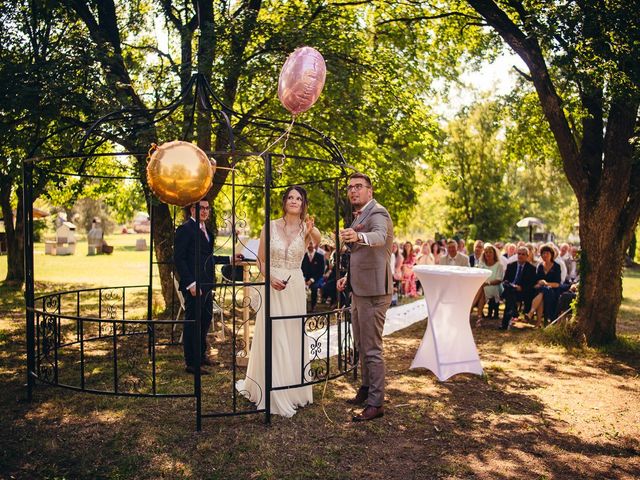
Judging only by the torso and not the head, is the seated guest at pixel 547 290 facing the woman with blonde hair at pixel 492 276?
no

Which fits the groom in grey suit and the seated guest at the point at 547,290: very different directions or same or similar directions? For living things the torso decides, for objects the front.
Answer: same or similar directions

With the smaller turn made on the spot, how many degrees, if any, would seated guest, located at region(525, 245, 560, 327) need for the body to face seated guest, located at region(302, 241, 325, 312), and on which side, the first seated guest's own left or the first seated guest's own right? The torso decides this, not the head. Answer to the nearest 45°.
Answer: approximately 45° to the first seated guest's own right

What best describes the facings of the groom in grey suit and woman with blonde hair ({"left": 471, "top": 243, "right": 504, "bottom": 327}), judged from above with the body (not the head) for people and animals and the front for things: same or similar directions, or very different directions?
same or similar directions

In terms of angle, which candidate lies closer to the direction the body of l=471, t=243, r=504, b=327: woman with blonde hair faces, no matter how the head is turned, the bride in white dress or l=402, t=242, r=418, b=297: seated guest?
the bride in white dress

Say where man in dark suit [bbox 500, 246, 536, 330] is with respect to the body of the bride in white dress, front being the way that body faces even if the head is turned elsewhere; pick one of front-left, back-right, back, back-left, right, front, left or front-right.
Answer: back-left

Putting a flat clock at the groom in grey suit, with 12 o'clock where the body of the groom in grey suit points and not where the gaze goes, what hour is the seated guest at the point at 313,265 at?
The seated guest is roughly at 4 o'clock from the groom in grey suit.

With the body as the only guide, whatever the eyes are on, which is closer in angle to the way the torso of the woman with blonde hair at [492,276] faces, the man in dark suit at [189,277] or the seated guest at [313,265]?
the man in dark suit

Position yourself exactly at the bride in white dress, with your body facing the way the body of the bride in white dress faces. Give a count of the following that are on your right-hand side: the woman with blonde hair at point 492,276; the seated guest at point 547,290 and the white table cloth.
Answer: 0

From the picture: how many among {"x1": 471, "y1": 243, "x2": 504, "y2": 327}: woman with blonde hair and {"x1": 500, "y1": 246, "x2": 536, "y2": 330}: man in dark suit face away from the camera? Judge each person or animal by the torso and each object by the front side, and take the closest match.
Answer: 0

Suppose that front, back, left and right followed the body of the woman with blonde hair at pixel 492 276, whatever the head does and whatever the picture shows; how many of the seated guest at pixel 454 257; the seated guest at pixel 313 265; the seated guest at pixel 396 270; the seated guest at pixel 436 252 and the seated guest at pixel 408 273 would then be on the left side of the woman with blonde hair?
0

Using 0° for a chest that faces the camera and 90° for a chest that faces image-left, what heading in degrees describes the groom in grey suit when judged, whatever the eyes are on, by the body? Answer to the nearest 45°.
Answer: approximately 45°

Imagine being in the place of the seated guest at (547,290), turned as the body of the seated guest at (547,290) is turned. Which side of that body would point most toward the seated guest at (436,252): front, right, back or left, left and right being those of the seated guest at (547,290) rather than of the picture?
right

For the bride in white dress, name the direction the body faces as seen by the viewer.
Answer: toward the camera

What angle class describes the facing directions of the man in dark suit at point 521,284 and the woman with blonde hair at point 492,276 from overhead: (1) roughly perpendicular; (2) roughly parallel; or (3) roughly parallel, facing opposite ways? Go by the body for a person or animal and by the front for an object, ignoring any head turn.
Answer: roughly parallel

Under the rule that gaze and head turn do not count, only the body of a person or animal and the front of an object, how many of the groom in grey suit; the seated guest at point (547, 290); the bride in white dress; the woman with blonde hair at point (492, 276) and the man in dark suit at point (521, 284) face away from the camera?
0

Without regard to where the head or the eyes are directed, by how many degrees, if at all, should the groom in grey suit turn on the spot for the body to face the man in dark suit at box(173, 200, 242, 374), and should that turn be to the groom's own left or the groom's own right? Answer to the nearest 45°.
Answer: approximately 90° to the groom's own right

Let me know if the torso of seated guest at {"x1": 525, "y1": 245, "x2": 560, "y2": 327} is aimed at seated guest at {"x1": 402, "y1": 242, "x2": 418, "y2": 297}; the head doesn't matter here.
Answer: no

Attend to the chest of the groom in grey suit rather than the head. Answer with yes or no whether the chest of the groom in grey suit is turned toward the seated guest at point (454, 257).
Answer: no

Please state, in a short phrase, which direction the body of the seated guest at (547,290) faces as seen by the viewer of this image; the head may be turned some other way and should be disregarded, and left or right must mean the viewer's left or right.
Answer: facing the viewer and to the left of the viewer

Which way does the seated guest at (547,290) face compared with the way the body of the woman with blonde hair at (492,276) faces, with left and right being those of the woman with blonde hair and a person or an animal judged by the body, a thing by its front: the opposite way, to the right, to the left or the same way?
the same way
